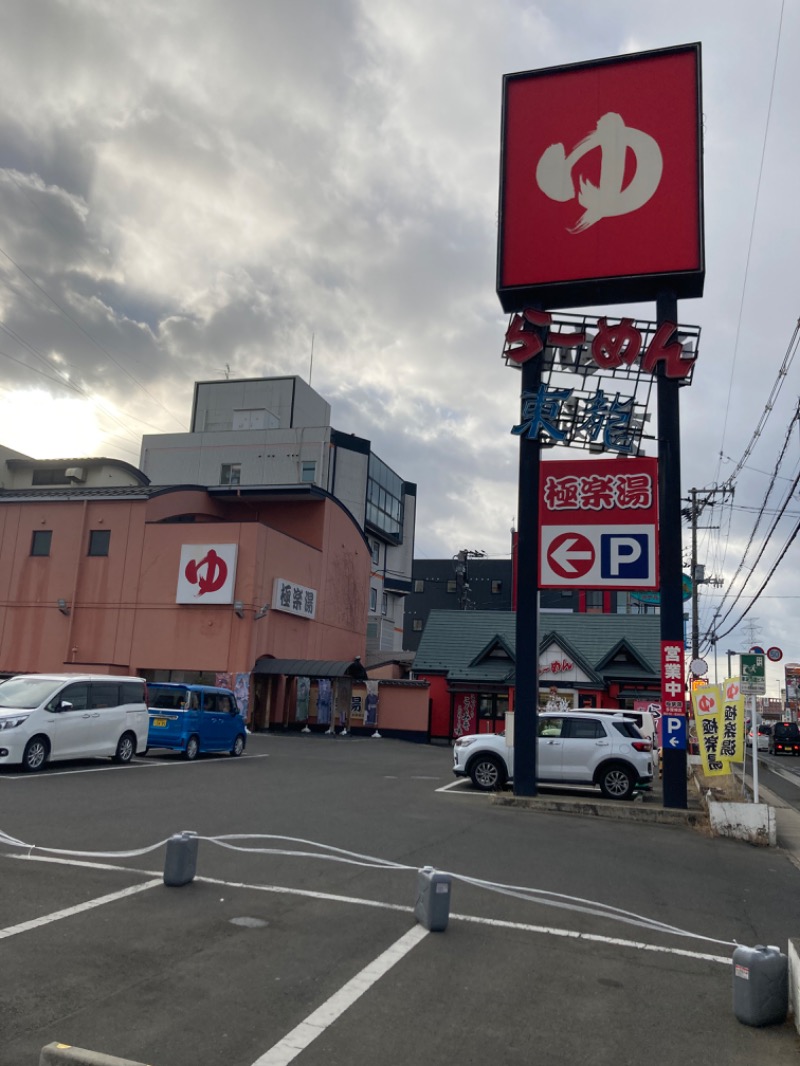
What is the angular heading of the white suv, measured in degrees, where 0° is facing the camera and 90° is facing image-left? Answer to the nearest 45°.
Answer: approximately 90°

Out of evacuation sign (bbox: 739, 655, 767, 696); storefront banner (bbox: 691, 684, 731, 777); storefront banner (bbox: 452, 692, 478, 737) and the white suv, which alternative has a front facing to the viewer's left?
the white suv

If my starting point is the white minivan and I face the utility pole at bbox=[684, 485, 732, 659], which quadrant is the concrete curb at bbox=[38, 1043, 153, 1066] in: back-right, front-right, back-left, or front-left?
back-right

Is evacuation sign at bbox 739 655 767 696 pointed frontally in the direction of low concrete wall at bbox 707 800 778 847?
yes

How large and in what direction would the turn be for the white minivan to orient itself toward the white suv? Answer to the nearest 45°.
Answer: approximately 135° to its left

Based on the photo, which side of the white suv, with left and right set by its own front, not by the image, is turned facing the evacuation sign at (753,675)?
back

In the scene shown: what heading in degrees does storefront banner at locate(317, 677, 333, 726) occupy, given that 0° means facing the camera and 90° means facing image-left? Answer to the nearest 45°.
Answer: approximately 0°

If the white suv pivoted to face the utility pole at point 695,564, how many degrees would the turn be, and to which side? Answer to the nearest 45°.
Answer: approximately 90° to its right

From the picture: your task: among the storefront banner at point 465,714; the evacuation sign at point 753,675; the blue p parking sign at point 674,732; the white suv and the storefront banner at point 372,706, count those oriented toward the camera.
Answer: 4

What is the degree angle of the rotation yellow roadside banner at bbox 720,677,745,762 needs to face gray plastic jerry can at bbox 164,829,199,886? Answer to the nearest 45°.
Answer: approximately 180°

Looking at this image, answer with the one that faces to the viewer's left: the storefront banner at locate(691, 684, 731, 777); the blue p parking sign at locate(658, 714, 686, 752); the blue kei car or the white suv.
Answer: the white suv
